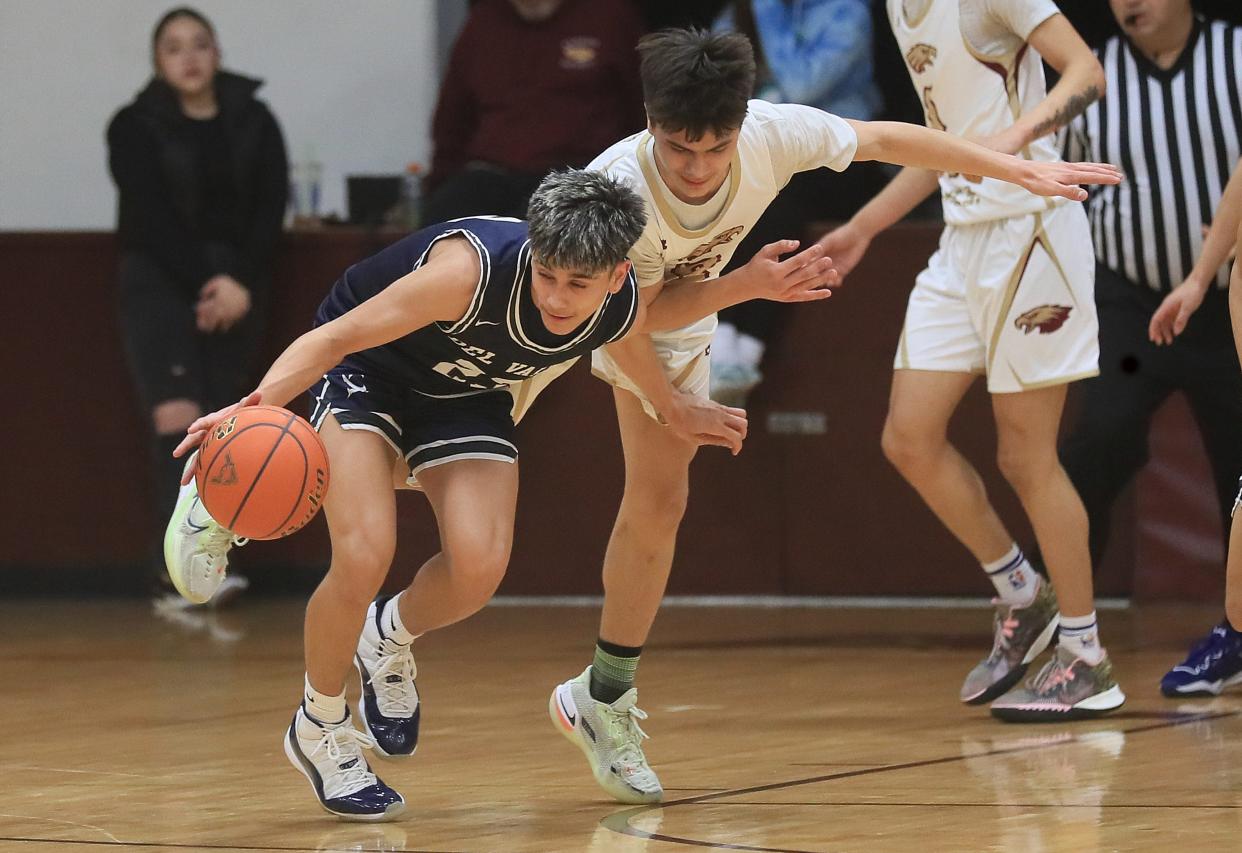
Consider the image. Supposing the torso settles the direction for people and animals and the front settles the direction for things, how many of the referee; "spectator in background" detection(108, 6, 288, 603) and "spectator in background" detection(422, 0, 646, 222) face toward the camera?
3

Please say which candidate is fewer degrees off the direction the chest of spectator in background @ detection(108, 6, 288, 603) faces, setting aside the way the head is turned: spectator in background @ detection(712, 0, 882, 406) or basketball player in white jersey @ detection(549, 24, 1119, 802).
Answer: the basketball player in white jersey

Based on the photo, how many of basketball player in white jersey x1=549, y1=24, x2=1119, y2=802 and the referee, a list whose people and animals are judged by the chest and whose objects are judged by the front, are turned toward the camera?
2

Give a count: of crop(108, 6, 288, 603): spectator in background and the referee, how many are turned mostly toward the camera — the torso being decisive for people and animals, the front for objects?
2

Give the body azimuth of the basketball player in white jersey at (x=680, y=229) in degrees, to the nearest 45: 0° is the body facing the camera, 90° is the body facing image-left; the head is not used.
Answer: approximately 0°

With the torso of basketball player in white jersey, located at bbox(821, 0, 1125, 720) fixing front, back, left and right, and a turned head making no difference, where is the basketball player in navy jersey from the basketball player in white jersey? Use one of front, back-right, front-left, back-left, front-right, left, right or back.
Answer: front

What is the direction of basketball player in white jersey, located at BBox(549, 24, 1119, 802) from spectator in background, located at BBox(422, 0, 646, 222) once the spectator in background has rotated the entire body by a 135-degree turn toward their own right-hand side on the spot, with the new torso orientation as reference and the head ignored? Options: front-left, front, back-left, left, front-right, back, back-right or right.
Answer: back-left

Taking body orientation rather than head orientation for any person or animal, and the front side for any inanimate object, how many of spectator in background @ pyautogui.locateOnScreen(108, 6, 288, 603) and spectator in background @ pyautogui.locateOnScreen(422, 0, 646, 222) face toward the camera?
2

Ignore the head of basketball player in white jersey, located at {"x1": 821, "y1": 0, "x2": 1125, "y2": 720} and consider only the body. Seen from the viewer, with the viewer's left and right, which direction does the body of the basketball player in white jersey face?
facing the viewer and to the left of the viewer

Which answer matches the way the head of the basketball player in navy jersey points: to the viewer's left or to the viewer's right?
to the viewer's left

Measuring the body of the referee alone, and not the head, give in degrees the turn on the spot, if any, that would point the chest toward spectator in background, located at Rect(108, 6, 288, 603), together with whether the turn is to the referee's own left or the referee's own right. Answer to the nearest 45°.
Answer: approximately 90° to the referee's own right

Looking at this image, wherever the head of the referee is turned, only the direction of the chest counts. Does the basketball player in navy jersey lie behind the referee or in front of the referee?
in front

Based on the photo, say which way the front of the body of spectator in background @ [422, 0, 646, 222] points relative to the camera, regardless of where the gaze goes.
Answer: toward the camera

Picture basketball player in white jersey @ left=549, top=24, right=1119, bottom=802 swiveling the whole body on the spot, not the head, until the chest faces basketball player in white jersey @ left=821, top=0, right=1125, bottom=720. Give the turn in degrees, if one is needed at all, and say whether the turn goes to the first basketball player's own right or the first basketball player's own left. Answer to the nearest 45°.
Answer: approximately 135° to the first basketball player's own left

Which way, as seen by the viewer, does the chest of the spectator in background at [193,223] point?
toward the camera

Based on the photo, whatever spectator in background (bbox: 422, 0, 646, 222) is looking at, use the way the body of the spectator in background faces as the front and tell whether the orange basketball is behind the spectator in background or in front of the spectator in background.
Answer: in front
